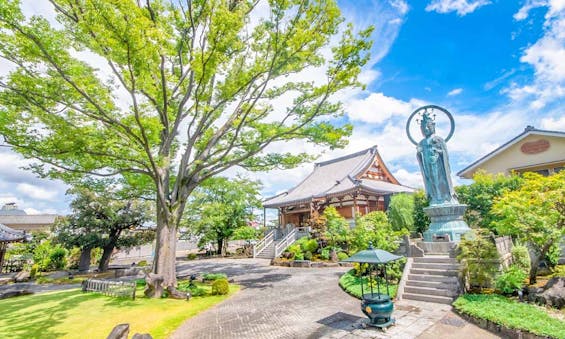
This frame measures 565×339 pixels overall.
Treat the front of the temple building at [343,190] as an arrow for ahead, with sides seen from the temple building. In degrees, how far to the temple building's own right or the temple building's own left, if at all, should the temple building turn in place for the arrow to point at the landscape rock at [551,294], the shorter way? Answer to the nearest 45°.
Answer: approximately 45° to the temple building's own left

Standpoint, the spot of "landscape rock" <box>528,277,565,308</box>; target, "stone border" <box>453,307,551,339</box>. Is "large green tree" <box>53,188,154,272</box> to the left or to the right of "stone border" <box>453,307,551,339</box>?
right

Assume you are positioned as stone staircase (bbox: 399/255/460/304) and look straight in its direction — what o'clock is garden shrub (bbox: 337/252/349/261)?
The garden shrub is roughly at 5 o'clock from the stone staircase.

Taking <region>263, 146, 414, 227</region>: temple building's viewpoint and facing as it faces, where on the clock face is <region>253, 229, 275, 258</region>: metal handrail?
The metal handrail is roughly at 1 o'clock from the temple building.

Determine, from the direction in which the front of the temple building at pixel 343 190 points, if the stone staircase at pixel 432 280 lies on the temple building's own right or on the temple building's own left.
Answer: on the temple building's own left

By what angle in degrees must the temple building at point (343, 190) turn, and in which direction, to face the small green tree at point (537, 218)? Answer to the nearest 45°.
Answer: approximately 45° to its left

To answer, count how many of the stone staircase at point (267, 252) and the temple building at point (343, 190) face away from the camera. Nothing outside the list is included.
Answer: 0

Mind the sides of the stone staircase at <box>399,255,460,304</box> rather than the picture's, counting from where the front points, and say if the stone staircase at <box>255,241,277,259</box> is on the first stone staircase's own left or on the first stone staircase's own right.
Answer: on the first stone staircase's own right

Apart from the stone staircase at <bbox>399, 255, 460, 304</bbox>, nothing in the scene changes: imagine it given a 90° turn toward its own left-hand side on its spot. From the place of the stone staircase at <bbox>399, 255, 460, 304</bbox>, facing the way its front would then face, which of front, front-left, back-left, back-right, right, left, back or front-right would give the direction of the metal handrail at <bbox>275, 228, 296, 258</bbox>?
back-left

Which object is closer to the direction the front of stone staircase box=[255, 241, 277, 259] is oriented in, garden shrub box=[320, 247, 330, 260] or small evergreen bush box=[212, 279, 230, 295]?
the small evergreen bush

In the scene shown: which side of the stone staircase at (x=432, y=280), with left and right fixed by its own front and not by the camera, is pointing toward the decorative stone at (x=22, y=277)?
right

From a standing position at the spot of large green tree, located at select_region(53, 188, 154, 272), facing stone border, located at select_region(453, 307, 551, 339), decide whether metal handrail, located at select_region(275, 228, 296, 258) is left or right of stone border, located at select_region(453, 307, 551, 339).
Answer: left

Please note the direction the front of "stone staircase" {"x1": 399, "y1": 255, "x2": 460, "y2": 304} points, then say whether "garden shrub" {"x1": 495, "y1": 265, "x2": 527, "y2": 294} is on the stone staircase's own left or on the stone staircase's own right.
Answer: on the stone staircase's own left

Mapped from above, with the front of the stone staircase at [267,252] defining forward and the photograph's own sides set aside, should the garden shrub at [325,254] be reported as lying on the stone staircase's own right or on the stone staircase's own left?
on the stone staircase's own left

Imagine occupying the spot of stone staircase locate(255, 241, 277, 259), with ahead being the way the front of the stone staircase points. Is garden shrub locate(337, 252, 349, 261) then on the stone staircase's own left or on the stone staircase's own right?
on the stone staircase's own left
